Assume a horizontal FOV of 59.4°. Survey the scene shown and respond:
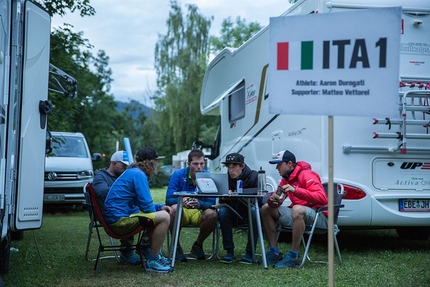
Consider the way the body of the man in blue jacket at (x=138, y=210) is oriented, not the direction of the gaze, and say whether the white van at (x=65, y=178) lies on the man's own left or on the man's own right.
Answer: on the man's own left

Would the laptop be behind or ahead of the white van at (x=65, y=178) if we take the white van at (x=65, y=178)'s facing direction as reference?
ahead

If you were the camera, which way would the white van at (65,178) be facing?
facing the viewer

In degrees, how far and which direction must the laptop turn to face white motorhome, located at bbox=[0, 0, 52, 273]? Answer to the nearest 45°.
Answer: approximately 135° to its left

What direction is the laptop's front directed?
away from the camera

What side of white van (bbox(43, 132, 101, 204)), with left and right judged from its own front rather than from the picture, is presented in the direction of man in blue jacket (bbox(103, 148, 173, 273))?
front

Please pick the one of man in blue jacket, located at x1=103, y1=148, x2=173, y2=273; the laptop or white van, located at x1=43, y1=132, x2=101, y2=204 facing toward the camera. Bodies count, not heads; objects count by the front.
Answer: the white van

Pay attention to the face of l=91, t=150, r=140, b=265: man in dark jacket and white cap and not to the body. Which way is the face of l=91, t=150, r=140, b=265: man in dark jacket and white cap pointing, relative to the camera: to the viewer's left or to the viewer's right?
to the viewer's right

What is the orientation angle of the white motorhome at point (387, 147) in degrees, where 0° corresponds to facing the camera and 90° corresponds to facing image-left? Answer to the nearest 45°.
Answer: approximately 135°

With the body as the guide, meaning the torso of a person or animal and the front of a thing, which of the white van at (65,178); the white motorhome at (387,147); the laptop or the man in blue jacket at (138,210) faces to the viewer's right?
the man in blue jacket

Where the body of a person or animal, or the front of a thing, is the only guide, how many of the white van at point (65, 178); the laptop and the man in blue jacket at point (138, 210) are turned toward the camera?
1

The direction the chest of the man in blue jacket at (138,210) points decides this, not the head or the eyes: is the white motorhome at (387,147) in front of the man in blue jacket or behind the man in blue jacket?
in front

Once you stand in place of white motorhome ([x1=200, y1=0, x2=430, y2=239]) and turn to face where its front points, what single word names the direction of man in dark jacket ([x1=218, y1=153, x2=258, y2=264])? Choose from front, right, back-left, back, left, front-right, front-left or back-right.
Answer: front-left

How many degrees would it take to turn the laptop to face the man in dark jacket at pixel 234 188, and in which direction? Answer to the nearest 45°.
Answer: approximately 45° to its right

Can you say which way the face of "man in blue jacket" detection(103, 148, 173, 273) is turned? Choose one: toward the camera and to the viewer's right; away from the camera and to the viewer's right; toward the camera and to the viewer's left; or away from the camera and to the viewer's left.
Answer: away from the camera and to the viewer's right

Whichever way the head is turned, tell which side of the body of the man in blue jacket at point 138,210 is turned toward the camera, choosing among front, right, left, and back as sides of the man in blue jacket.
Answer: right
